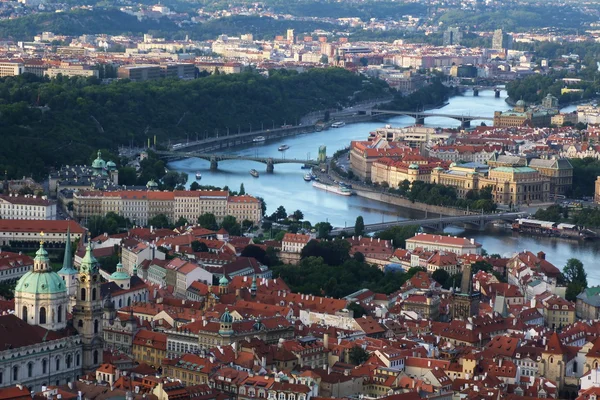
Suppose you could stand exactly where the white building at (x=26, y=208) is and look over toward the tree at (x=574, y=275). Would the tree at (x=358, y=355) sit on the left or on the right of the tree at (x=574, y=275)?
right

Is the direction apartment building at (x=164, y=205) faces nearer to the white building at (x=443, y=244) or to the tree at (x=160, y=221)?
the tree

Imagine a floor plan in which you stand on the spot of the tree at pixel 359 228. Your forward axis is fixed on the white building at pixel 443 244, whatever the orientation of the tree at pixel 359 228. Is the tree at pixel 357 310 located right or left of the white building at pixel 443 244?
right

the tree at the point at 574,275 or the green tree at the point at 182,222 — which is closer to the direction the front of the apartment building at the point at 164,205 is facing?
the green tree

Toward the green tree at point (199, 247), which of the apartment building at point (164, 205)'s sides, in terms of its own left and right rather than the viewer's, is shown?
front

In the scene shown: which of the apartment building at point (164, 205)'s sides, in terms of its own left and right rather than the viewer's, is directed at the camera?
front

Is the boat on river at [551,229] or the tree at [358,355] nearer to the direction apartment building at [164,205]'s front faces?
the tree

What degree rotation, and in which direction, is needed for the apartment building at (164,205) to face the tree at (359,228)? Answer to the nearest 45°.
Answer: approximately 45° to its left

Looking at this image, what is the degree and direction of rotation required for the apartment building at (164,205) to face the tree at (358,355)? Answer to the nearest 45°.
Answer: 0° — it already faces it

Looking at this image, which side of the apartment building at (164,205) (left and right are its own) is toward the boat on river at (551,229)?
left

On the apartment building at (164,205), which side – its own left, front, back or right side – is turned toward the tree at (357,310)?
front

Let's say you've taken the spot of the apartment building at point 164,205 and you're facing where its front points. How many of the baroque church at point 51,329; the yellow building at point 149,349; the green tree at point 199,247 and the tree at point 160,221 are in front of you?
4
